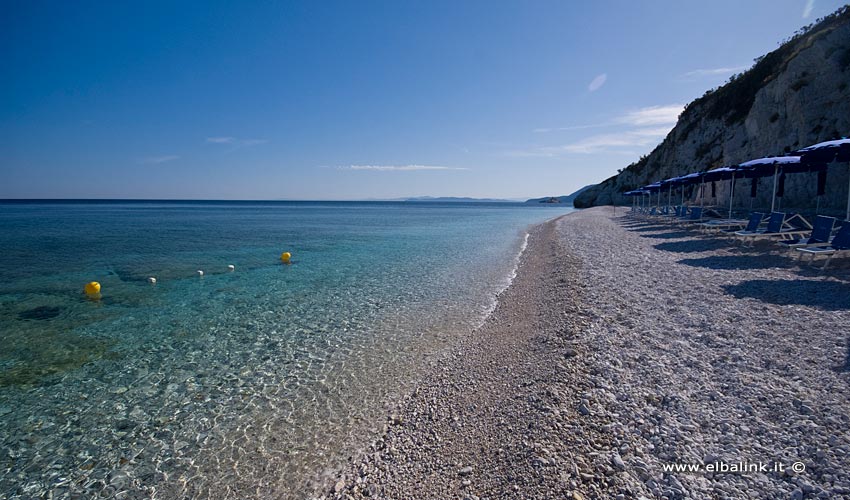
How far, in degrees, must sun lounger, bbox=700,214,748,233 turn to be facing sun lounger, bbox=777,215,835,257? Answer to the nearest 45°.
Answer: approximately 90° to its left

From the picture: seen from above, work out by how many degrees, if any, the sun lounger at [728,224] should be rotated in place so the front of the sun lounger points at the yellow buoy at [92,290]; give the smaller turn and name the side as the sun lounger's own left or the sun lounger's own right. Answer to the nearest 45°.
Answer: approximately 45° to the sun lounger's own left

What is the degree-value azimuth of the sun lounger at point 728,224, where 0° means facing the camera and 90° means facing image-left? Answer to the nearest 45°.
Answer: approximately 90°

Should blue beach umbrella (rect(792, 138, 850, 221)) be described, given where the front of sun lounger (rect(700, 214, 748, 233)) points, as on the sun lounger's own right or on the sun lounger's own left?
on the sun lounger's own left

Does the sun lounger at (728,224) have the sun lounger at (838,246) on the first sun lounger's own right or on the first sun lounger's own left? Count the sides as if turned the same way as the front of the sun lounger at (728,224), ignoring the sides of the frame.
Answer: on the first sun lounger's own left

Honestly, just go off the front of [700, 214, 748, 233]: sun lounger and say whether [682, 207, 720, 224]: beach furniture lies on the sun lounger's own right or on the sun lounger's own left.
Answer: on the sun lounger's own right

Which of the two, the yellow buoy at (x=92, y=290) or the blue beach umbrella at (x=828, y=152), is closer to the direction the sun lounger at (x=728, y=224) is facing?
the yellow buoy
